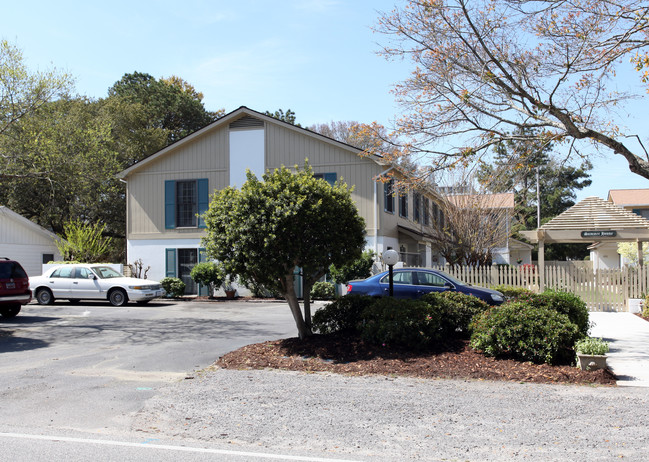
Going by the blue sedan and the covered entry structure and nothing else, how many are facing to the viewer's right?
1

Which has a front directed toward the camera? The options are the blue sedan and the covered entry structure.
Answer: the covered entry structure

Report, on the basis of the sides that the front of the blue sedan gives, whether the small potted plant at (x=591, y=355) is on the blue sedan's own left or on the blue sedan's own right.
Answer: on the blue sedan's own right

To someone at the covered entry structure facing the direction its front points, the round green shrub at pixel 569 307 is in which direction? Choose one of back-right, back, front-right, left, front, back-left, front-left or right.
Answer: front

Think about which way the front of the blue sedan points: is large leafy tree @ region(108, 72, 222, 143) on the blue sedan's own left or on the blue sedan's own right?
on the blue sedan's own left

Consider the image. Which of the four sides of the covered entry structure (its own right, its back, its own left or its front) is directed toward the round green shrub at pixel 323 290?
right

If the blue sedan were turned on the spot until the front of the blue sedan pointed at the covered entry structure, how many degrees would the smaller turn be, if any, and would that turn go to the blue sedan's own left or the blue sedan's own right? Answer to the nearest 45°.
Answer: approximately 45° to the blue sedan's own left

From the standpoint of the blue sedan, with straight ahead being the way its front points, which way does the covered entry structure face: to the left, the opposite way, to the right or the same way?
to the right

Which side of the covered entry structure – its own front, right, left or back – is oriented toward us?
front

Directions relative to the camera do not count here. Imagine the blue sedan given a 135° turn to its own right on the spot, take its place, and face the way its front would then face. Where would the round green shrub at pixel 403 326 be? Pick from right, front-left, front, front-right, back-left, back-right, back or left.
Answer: front-left

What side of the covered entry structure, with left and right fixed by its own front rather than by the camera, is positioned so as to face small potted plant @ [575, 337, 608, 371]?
front

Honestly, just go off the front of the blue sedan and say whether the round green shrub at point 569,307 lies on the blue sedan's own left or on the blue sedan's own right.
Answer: on the blue sedan's own right

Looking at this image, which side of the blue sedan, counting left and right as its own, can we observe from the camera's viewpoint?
right

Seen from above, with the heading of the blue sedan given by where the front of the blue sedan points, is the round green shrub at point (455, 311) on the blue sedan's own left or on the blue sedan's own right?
on the blue sedan's own right

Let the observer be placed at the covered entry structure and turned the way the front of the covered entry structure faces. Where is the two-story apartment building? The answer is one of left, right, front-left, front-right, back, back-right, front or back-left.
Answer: right

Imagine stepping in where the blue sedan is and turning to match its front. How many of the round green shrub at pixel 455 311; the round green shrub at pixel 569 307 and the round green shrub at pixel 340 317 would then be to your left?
0
